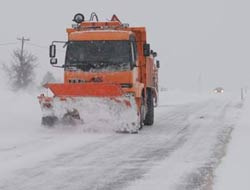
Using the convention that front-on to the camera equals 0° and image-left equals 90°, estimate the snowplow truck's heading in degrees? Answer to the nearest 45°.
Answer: approximately 0°

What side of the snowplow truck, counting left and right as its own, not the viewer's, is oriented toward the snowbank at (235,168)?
front
